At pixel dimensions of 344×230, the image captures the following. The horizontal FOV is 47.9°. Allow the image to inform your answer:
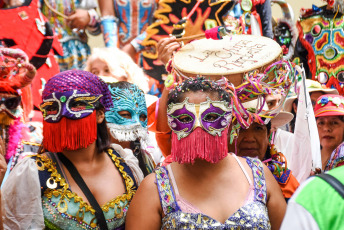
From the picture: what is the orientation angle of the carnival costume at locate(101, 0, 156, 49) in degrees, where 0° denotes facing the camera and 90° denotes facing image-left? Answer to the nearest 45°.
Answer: approximately 0°

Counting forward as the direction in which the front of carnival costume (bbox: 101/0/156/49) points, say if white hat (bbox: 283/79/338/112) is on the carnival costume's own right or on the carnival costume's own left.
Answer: on the carnival costume's own left

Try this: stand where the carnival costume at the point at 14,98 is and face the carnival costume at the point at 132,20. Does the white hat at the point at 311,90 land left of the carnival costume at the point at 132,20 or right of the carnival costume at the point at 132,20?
right

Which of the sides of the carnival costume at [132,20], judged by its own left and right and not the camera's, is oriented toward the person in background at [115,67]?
front

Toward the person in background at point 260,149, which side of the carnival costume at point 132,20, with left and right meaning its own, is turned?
front

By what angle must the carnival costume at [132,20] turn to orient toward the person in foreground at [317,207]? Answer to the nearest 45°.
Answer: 0° — it already faces them

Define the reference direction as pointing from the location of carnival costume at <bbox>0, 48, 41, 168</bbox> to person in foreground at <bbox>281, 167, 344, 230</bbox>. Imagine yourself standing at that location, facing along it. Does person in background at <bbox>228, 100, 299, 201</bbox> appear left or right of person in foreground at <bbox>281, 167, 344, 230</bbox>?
left

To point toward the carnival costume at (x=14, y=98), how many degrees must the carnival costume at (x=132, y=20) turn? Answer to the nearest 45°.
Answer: approximately 45° to its right
